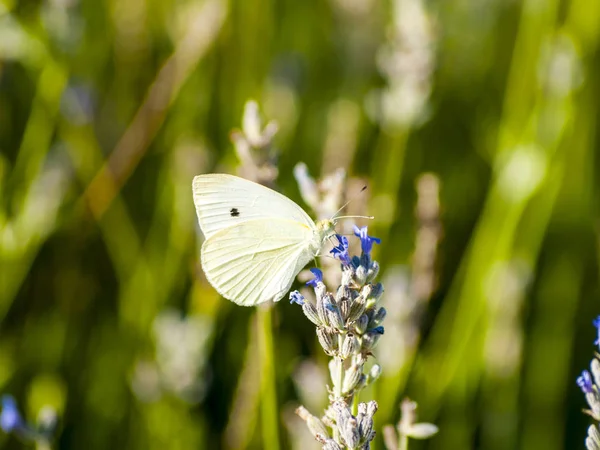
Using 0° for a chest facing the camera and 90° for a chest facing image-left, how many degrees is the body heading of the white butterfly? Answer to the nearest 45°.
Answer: approximately 270°
